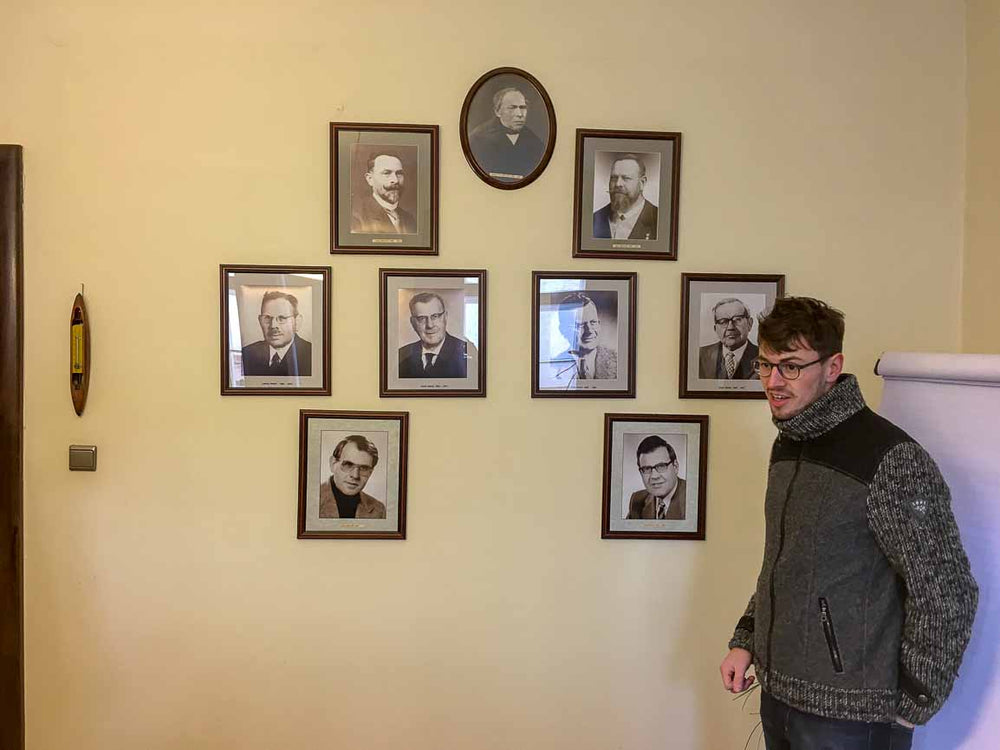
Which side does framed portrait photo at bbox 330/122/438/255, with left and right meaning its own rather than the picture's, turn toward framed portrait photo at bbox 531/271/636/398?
left

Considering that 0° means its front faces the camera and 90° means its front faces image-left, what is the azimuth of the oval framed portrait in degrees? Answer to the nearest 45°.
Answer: approximately 0°

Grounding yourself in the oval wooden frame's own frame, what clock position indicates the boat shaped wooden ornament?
The boat shaped wooden ornament is roughly at 3 o'clock from the oval wooden frame.

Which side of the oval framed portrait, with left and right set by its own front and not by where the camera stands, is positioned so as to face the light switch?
right

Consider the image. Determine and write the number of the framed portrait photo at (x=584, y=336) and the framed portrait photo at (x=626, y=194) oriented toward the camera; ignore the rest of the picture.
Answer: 2

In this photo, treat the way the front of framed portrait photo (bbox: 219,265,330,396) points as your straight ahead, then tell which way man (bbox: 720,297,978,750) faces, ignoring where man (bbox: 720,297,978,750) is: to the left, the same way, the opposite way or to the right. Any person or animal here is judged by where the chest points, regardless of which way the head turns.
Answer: to the right

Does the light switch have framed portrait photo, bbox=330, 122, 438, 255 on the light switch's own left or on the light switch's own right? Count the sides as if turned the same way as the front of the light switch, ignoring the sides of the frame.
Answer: on the light switch's own left
